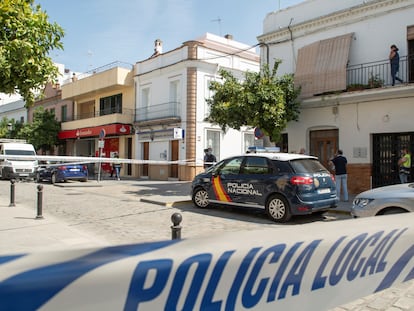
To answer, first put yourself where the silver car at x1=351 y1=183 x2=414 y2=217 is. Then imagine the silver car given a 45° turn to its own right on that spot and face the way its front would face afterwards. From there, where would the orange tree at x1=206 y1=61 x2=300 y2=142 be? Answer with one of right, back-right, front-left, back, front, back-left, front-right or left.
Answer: front-right

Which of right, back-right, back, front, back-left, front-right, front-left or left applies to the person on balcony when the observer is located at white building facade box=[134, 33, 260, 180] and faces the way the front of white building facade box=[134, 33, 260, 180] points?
left

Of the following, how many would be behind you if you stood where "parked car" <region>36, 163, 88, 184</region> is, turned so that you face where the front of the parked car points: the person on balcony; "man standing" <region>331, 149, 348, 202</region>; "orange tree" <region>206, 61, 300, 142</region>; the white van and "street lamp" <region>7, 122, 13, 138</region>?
3

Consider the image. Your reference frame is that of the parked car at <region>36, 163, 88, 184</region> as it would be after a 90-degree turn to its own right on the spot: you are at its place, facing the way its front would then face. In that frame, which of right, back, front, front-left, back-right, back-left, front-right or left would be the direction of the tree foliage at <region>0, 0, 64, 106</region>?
back-right

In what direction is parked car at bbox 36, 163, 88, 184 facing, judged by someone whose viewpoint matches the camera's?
facing away from the viewer and to the left of the viewer

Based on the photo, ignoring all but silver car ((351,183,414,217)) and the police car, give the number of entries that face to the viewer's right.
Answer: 0

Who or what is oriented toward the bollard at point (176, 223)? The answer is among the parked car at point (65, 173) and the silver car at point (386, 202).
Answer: the silver car

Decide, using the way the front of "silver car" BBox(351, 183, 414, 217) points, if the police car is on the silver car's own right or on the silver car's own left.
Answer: on the silver car's own right

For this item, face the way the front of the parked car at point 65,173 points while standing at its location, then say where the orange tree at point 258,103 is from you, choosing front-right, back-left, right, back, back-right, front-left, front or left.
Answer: back

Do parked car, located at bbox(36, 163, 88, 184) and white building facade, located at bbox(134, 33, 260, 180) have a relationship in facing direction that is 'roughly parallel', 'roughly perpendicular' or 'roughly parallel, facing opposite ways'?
roughly perpendicular

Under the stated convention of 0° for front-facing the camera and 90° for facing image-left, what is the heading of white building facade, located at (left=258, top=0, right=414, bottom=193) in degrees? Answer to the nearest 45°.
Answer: approximately 45°

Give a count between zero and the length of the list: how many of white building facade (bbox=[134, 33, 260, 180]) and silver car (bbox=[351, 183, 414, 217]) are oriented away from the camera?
0
